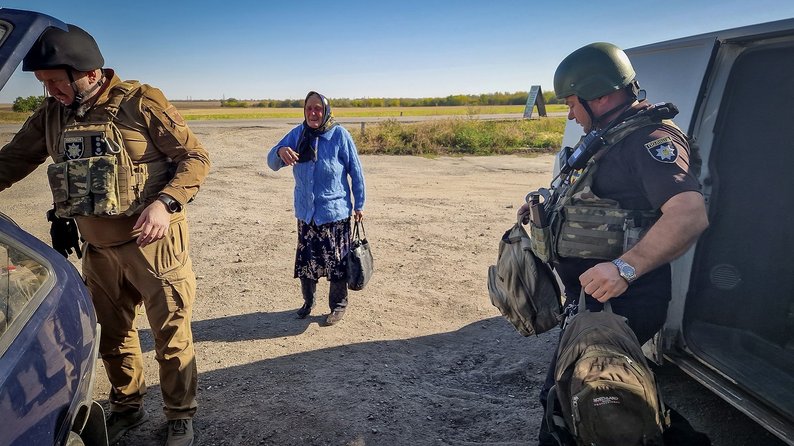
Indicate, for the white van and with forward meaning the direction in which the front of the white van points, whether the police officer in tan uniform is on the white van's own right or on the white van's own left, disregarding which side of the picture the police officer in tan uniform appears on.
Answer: on the white van's own right

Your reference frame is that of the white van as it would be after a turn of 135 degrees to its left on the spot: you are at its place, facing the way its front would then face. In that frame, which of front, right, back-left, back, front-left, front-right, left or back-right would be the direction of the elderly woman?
left

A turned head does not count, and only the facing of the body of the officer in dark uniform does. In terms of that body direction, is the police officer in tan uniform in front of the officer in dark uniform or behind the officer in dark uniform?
in front

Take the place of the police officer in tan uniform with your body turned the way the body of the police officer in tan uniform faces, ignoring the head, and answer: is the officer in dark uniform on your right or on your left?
on your left

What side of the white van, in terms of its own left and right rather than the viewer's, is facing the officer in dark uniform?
right

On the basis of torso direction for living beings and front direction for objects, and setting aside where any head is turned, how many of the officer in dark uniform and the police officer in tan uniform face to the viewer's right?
0

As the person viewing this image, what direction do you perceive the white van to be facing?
facing the viewer and to the right of the viewer

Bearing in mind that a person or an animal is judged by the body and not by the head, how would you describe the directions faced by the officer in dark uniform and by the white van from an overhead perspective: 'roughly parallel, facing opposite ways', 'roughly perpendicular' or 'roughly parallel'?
roughly perpendicular

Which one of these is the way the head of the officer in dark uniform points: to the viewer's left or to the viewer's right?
to the viewer's left

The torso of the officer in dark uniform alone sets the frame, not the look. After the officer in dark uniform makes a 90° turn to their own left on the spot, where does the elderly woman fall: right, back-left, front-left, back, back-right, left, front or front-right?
back
